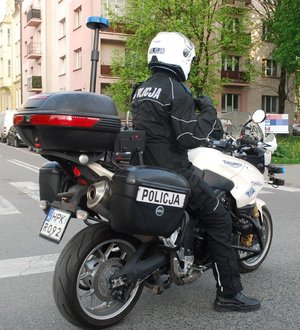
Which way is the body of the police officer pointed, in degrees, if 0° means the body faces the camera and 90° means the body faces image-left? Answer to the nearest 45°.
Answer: approximately 225°

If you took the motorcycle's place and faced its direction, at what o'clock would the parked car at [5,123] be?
The parked car is roughly at 10 o'clock from the motorcycle.

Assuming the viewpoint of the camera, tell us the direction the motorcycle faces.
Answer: facing away from the viewer and to the right of the viewer

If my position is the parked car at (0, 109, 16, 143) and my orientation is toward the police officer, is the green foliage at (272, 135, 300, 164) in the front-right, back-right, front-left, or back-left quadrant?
front-left

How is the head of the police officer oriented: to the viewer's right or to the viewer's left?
to the viewer's right

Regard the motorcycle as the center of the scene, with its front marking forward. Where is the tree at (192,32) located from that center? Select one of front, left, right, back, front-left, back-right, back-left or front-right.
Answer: front-left

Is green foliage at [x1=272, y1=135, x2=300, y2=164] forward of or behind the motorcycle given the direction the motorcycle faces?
forward

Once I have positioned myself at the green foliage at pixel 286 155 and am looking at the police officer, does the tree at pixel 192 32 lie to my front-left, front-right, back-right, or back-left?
back-right
